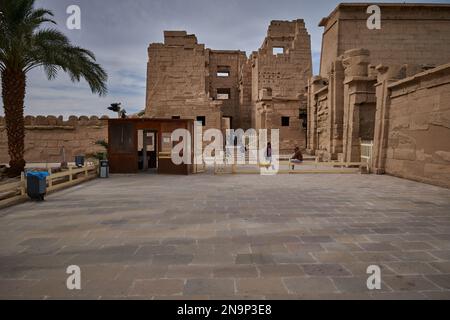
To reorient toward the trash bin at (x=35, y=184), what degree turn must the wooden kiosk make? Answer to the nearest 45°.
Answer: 0° — it already faces it

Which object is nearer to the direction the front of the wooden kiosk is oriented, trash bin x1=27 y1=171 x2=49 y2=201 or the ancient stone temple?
the trash bin

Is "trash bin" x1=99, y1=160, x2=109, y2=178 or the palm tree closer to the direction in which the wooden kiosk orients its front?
the trash bin

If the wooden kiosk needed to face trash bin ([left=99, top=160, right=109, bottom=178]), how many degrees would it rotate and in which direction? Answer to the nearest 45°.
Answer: approximately 45° to its right

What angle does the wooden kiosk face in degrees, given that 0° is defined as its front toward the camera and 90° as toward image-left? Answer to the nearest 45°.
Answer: approximately 0°

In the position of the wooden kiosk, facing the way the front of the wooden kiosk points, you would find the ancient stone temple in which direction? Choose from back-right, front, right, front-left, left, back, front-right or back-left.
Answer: back-left

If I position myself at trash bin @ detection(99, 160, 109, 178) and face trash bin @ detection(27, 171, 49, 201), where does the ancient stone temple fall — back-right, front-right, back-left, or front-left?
back-left

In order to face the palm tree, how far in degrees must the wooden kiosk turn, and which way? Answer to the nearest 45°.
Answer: approximately 90° to its right
